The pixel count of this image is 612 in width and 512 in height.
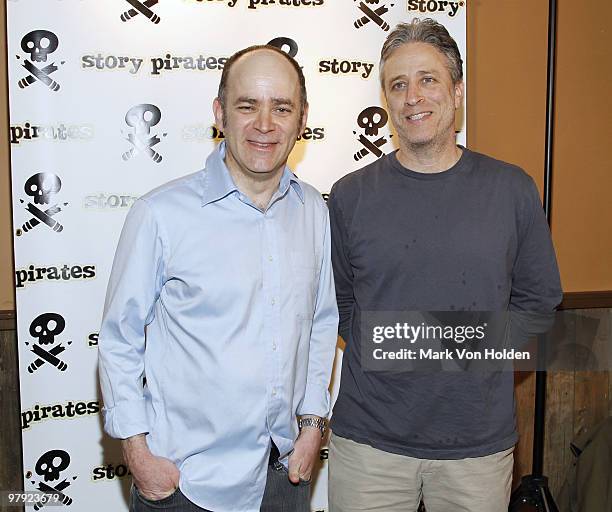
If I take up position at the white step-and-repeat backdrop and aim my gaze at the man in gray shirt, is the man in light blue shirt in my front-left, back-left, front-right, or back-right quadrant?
front-right

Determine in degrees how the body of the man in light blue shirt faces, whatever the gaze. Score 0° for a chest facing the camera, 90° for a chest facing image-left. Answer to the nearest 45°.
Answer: approximately 315°

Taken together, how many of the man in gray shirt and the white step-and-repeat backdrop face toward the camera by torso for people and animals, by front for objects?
2

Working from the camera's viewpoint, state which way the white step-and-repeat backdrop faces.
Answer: facing the viewer

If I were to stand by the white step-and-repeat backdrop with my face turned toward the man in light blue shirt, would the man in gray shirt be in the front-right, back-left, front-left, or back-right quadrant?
front-left

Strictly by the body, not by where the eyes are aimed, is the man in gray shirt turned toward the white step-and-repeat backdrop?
no

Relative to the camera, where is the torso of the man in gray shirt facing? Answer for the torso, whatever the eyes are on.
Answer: toward the camera

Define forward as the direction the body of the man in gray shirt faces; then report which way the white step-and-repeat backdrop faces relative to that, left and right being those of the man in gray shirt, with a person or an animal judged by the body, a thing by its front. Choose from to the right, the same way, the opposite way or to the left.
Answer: the same way

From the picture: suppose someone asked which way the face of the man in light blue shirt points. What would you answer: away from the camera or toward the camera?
toward the camera
